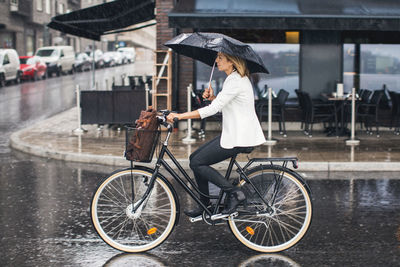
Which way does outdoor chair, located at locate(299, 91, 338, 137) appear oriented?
to the viewer's right

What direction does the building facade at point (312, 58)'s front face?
toward the camera

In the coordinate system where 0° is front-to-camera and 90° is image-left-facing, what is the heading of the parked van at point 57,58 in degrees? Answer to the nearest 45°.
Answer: approximately 45°

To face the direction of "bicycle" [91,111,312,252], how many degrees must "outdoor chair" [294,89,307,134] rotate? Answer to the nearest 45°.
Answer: approximately 90° to its right

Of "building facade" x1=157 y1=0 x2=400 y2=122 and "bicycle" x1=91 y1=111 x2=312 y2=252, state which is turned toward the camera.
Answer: the building facade
